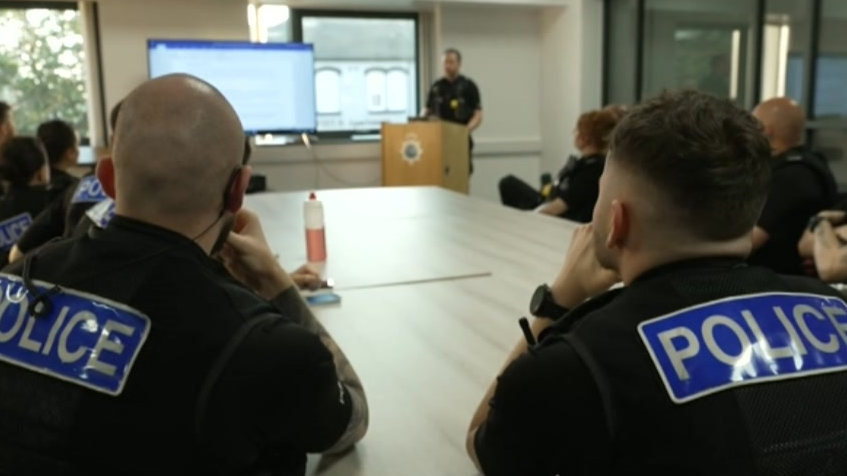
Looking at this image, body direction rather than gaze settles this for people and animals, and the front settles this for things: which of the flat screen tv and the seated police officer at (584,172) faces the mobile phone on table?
the flat screen tv

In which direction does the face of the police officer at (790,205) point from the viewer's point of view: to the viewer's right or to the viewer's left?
to the viewer's left

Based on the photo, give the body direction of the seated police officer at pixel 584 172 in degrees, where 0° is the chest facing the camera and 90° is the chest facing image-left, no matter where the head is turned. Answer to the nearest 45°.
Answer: approximately 135°

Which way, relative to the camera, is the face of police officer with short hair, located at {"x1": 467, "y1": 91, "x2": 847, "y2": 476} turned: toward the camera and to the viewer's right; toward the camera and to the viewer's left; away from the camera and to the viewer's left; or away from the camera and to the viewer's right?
away from the camera and to the viewer's left

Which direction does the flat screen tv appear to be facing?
toward the camera

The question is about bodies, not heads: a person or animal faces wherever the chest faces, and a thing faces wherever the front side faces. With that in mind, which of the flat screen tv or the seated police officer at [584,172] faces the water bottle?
the flat screen tv

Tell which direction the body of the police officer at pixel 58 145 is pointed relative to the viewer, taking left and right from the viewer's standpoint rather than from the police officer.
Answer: facing away from the viewer and to the right of the viewer

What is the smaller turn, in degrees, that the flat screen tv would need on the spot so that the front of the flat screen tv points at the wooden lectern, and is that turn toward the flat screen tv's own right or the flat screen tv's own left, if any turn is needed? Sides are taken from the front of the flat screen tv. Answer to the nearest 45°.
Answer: approximately 90° to the flat screen tv's own left

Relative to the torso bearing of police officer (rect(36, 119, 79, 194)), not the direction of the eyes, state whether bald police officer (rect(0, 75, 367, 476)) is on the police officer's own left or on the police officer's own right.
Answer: on the police officer's own right

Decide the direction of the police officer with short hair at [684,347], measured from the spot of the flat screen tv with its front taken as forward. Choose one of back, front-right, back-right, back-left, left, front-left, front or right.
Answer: front

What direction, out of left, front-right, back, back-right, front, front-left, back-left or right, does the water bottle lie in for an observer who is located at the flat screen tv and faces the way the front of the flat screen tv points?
front

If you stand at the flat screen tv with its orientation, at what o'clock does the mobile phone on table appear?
The mobile phone on table is roughly at 12 o'clock from the flat screen tv.
